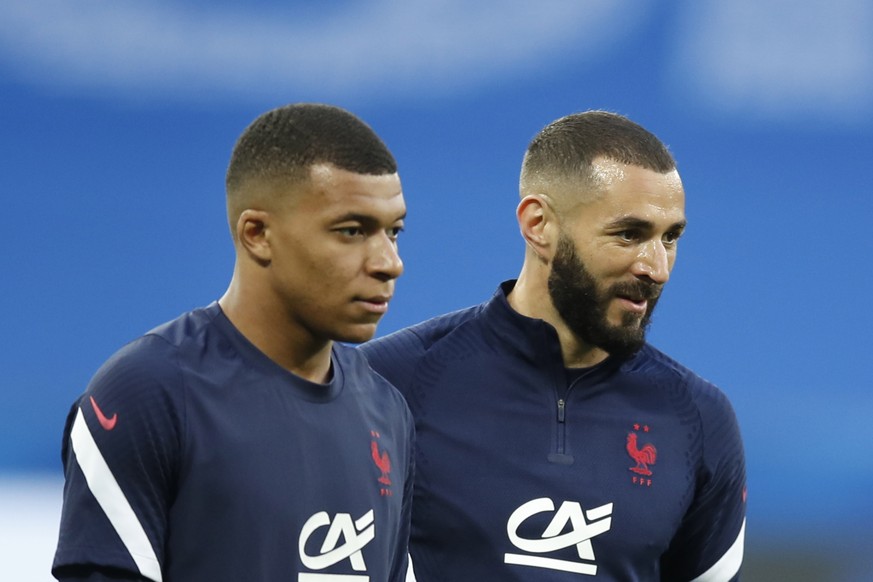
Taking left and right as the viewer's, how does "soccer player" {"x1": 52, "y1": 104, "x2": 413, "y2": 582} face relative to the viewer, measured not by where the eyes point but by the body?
facing the viewer and to the right of the viewer

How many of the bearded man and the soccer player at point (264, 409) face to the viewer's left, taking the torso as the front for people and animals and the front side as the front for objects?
0

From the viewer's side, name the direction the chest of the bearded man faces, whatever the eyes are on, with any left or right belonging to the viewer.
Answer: facing the viewer

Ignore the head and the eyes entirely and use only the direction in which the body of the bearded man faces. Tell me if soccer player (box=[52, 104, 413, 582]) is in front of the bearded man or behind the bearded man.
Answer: in front

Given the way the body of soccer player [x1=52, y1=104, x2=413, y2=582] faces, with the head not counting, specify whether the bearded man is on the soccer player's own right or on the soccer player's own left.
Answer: on the soccer player's own left
